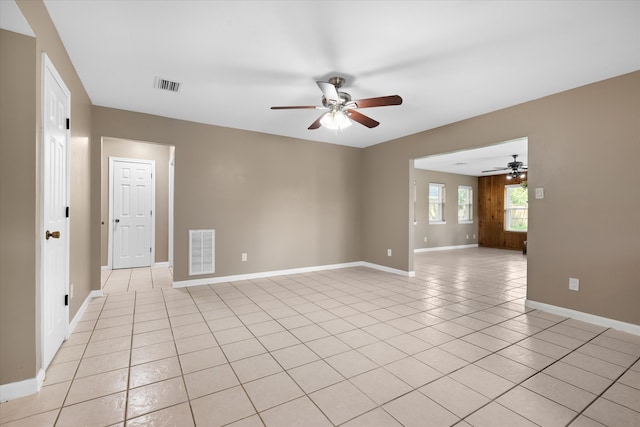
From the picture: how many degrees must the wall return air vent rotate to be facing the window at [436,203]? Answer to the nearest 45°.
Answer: approximately 90° to its left

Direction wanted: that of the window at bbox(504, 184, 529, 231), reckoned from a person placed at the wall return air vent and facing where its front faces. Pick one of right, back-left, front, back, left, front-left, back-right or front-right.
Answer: left

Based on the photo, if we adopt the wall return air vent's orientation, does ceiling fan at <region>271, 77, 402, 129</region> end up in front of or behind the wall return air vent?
in front

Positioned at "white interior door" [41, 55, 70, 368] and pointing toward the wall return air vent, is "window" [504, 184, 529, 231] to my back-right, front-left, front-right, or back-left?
front-right

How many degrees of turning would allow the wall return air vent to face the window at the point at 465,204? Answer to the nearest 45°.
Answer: approximately 90° to its left

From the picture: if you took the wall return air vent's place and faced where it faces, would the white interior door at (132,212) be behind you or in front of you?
behind

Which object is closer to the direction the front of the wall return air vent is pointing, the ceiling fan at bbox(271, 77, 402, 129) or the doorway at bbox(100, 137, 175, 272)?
the ceiling fan

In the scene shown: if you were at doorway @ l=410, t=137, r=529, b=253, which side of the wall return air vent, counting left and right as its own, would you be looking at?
left

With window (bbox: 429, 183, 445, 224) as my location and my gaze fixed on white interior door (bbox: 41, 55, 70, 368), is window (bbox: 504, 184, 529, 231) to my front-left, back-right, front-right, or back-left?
back-left

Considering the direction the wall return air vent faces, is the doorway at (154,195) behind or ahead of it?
behind

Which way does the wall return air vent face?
toward the camera

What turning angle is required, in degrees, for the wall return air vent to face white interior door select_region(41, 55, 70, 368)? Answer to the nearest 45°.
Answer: approximately 45° to its right
